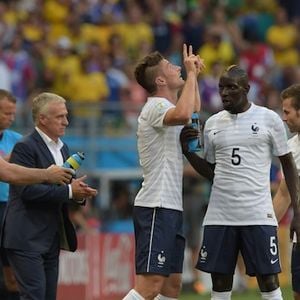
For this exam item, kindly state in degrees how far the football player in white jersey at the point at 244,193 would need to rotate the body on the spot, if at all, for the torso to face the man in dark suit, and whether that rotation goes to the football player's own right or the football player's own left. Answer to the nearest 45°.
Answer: approximately 90° to the football player's own right

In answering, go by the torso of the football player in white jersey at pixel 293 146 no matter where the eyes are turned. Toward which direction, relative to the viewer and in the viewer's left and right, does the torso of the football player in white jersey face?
facing to the left of the viewer

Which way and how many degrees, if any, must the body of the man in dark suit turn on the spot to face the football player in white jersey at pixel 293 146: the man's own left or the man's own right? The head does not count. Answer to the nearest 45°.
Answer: approximately 45° to the man's own left

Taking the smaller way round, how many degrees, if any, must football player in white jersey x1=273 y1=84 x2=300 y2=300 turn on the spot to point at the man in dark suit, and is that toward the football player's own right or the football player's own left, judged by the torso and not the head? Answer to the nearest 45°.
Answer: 0° — they already face them

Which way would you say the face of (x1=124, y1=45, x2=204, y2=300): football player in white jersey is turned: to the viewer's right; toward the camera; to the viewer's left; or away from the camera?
to the viewer's right
